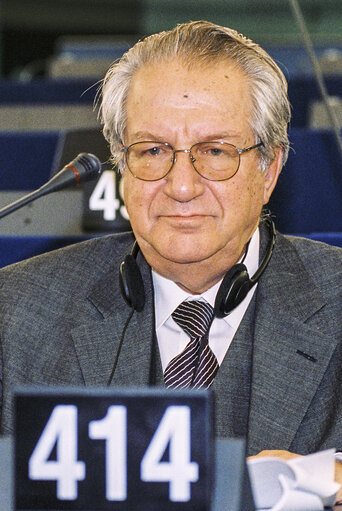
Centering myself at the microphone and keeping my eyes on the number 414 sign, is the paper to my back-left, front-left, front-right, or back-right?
front-left

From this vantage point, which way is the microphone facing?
to the viewer's right

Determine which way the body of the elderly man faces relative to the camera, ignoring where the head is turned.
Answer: toward the camera

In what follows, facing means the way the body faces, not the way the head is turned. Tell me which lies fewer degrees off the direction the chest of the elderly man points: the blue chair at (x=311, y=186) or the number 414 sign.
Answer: the number 414 sign

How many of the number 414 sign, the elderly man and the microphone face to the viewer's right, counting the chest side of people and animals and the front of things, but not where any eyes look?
1

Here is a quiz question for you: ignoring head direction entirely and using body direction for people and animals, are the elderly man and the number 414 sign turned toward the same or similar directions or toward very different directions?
same or similar directions

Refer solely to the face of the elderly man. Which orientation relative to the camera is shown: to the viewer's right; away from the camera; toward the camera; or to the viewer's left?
toward the camera

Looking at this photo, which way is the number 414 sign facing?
toward the camera

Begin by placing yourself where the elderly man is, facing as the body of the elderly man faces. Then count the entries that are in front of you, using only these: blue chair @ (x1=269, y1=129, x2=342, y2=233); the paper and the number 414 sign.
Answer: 2

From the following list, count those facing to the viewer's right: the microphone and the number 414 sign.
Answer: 1

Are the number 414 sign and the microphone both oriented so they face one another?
no

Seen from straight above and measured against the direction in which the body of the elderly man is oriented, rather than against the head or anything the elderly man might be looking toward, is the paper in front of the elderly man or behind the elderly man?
in front

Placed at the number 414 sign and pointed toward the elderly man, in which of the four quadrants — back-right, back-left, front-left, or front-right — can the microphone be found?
front-left

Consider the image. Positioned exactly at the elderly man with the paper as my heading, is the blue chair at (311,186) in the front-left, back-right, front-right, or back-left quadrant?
back-left

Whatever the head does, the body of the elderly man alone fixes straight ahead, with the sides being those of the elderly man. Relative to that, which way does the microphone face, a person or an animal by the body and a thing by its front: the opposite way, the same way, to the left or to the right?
to the left

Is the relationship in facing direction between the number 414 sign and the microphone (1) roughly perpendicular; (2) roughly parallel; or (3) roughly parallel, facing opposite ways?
roughly perpendicular
